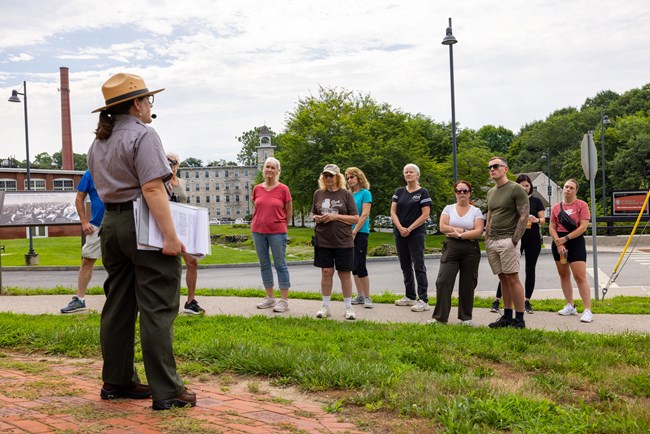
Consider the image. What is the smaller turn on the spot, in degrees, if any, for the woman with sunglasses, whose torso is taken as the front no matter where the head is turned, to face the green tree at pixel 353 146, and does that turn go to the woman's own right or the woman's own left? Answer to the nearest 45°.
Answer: approximately 180°

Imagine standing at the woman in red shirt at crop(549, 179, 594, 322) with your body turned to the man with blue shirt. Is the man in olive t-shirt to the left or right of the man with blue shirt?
left

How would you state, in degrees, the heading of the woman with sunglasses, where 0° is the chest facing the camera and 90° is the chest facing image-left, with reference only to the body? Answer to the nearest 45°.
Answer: approximately 0°
